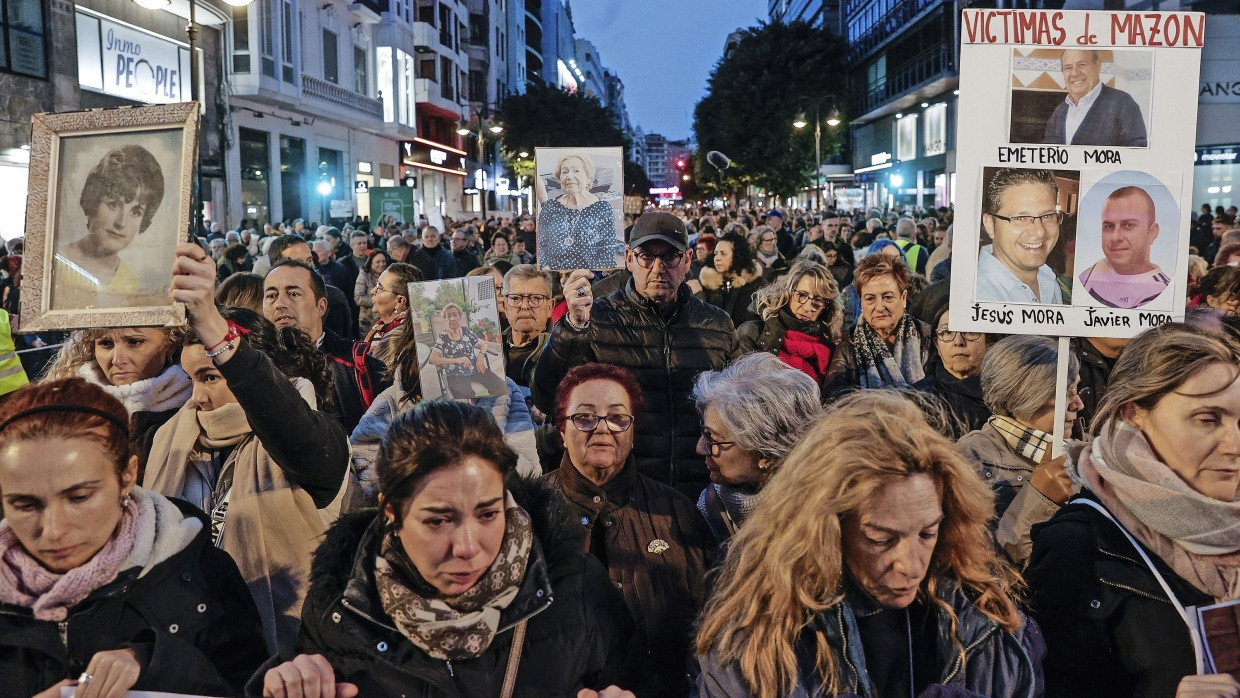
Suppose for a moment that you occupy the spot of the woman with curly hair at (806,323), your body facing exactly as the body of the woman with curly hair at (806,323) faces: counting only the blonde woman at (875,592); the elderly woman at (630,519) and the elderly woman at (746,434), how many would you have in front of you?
3

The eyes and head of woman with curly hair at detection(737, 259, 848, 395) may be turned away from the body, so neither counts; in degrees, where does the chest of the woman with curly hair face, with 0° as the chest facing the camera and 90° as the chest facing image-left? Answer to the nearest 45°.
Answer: approximately 0°

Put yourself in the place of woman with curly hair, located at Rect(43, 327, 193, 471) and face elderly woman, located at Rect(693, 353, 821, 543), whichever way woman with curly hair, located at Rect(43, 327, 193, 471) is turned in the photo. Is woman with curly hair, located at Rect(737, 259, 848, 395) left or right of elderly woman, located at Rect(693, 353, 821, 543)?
left

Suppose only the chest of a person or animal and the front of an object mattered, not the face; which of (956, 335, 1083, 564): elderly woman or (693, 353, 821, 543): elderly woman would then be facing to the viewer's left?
(693, 353, 821, 543): elderly woman

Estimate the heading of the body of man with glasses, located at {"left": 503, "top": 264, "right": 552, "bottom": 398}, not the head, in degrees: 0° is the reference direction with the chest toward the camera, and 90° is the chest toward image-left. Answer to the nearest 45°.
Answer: approximately 0°

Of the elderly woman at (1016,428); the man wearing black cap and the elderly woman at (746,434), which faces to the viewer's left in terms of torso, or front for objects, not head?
the elderly woman at (746,434)
